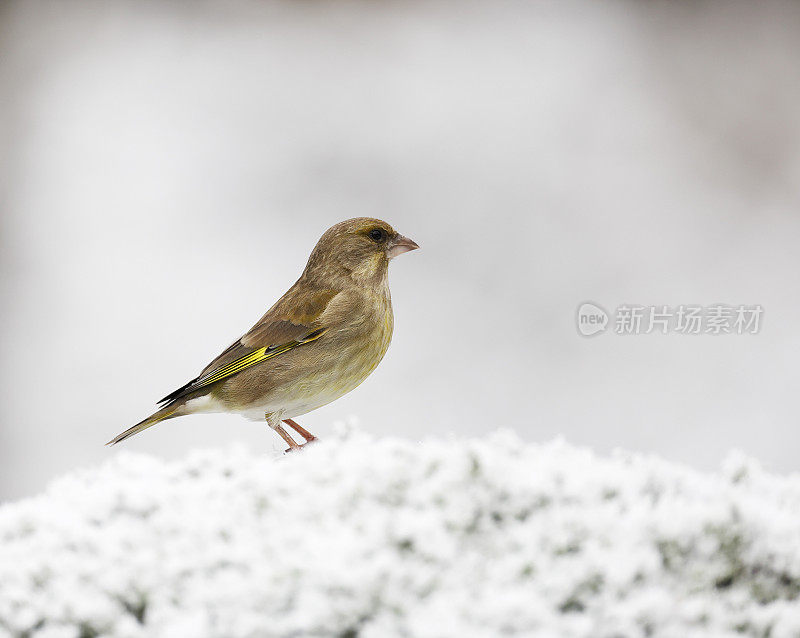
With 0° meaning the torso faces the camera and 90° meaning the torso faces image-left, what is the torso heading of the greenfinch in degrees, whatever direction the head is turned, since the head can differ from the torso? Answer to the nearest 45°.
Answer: approximately 270°
